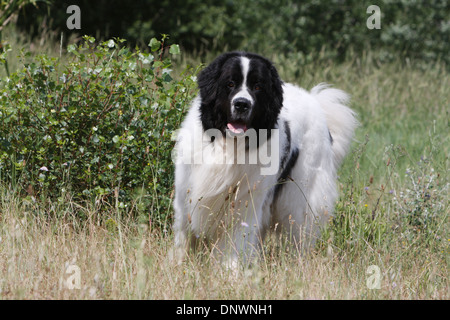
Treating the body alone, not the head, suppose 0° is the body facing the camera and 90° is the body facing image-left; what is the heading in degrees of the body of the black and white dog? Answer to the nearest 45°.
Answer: approximately 45°

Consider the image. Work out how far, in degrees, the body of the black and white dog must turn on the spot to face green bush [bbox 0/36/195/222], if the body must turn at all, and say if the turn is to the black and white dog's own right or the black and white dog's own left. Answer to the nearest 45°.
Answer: approximately 45° to the black and white dog's own right
